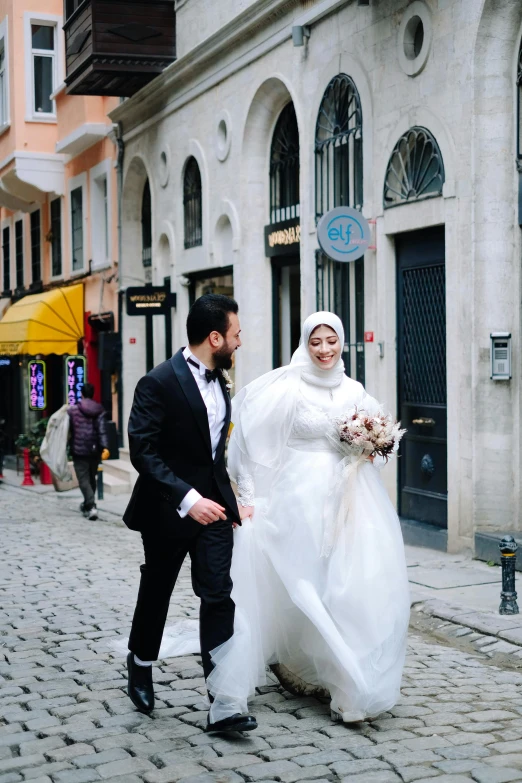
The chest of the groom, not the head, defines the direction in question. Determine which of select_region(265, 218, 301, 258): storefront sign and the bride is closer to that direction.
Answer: the bride

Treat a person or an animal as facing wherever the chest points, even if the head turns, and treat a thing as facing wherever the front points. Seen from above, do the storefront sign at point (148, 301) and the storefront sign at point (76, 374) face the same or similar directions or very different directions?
same or similar directions

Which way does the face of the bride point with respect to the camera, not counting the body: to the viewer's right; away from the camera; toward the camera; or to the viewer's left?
toward the camera

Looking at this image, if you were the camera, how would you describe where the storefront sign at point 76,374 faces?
facing the viewer

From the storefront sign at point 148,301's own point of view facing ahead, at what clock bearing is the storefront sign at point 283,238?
the storefront sign at point 283,238 is roughly at 11 o'clock from the storefront sign at point 148,301.

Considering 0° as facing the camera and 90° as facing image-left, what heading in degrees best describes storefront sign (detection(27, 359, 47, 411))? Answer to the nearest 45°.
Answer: approximately 0°

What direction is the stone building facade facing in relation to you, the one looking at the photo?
facing the viewer and to the left of the viewer

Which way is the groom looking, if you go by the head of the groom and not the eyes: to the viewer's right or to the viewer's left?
to the viewer's right

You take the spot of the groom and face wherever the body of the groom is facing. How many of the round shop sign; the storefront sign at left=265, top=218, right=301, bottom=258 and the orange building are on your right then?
0

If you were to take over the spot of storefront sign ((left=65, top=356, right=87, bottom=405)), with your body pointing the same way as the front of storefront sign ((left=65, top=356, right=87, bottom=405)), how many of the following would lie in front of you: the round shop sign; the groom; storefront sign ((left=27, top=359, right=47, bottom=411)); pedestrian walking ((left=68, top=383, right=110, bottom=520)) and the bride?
4

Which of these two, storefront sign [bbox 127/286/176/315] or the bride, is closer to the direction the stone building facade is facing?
the bride

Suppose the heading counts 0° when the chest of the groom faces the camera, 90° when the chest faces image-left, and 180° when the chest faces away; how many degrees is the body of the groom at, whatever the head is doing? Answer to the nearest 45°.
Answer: approximately 315°

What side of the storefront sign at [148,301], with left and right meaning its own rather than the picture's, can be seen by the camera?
front

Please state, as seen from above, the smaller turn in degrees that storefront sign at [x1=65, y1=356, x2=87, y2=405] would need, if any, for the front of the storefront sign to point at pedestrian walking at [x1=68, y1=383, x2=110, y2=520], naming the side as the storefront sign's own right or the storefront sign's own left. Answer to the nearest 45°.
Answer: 0° — it already faces them

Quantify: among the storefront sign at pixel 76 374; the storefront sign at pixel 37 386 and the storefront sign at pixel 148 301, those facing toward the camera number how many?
3
